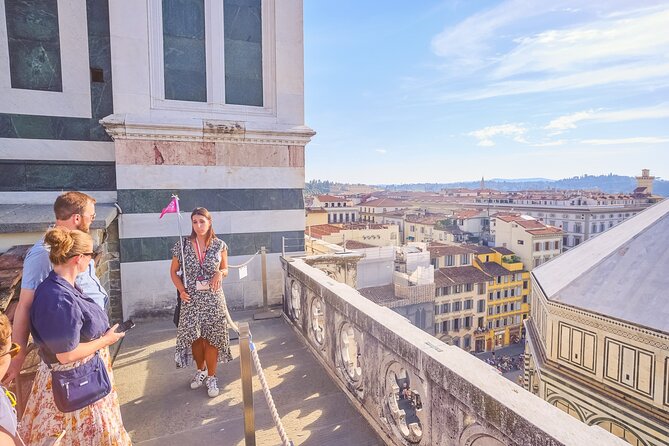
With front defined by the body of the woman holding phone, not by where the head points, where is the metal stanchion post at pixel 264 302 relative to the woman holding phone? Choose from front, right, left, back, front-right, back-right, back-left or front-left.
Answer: front-left

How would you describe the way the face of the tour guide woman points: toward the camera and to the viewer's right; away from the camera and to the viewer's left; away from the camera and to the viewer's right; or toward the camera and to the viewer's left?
toward the camera and to the viewer's left

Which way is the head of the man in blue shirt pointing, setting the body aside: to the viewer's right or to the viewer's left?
to the viewer's right

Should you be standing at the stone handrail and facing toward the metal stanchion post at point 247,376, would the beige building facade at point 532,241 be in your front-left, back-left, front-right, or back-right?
back-right

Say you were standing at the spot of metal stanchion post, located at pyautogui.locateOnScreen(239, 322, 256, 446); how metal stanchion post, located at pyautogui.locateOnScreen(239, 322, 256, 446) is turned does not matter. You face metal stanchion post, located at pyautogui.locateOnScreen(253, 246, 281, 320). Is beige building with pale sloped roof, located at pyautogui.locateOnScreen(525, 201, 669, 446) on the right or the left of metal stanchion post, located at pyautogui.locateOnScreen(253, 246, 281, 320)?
right

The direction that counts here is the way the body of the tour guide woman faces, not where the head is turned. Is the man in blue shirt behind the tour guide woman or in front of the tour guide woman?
in front

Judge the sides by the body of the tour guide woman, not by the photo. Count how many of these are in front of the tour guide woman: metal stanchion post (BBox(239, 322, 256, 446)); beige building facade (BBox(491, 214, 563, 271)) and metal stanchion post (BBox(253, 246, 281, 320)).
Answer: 1

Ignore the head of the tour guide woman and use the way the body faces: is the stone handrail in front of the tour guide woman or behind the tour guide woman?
in front

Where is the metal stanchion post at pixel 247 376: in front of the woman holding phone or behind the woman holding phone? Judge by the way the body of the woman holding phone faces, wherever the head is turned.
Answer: in front

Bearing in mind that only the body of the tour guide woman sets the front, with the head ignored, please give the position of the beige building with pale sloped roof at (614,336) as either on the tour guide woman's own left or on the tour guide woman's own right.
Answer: on the tour guide woman's own left

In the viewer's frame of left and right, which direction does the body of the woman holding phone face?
facing to the right of the viewer

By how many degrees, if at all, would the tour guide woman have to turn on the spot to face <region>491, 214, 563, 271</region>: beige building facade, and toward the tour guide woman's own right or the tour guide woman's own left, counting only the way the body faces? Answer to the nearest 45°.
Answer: approximately 135° to the tour guide woman's own left

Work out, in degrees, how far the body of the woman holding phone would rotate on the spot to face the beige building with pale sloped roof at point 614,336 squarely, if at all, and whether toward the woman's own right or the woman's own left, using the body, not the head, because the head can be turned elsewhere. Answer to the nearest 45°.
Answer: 0° — they already face it
